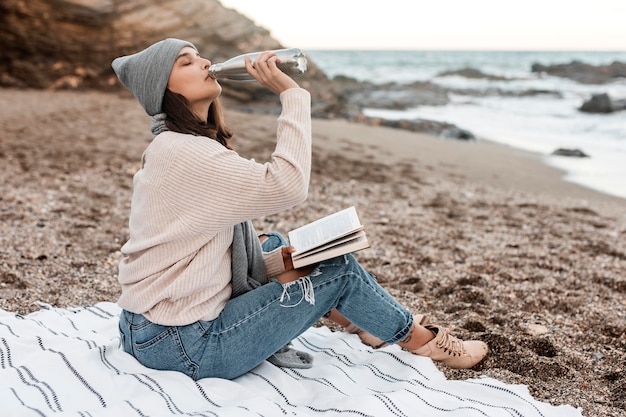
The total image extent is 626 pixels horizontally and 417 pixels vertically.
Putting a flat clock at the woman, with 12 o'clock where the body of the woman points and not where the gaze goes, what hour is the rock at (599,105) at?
The rock is roughly at 10 o'clock from the woman.

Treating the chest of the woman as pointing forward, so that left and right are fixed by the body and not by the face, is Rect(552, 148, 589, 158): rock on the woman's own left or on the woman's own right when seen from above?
on the woman's own left

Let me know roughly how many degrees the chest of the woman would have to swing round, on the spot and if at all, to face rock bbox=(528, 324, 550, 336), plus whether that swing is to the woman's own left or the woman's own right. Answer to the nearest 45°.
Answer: approximately 45° to the woman's own left

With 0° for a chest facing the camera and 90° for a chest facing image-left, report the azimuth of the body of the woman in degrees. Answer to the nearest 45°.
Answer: approximately 270°

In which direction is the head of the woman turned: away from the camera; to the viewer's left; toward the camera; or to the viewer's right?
to the viewer's right
